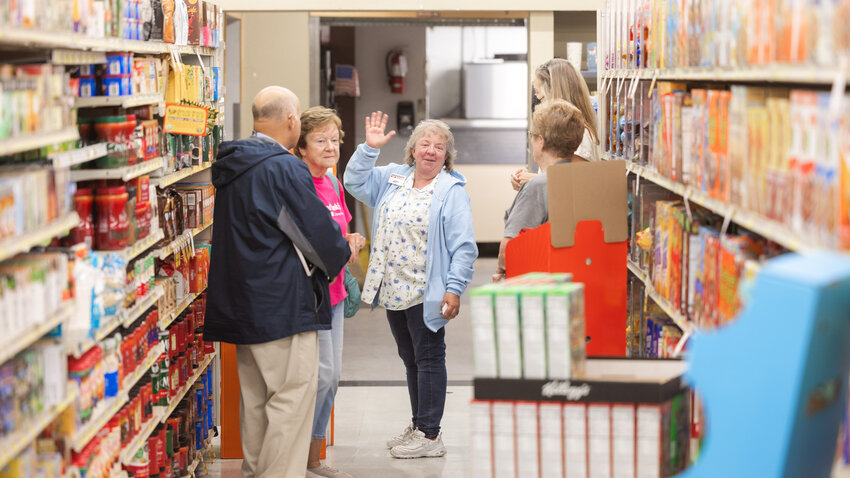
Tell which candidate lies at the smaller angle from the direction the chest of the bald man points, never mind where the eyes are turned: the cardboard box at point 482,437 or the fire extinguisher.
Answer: the fire extinguisher

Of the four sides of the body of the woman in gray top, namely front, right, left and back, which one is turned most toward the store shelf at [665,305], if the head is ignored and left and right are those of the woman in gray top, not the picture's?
back

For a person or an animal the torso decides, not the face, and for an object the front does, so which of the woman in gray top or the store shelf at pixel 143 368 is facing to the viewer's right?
the store shelf

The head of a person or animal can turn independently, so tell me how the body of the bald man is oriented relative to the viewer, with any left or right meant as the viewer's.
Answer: facing away from the viewer and to the right of the viewer

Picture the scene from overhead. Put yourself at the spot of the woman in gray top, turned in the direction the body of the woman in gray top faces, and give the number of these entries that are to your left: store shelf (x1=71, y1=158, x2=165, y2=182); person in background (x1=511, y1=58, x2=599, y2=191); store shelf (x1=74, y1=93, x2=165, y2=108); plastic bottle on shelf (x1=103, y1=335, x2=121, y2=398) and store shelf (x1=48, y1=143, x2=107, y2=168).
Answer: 4

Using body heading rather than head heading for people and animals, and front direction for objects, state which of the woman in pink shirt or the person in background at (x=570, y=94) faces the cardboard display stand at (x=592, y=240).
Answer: the woman in pink shirt

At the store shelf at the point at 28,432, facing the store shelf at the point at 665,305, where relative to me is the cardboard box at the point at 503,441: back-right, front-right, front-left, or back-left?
front-right

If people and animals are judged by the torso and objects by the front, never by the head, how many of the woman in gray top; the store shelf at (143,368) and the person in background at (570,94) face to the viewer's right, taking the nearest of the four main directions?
1

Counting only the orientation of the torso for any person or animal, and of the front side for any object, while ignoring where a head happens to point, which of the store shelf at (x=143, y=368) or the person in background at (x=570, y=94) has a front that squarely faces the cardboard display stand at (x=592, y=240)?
the store shelf

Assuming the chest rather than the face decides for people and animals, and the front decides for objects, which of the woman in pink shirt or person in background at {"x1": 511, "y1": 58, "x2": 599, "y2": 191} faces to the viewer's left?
the person in background

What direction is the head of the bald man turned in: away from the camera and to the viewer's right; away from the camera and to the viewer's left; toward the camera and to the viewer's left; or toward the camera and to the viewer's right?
away from the camera and to the viewer's right

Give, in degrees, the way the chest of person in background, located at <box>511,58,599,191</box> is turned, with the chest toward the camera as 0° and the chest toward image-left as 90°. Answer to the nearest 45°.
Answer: approximately 90°

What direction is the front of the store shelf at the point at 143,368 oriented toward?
to the viewer's right

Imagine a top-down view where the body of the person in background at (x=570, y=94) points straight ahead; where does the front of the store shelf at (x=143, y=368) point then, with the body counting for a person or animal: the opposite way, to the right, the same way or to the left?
the opposite way
